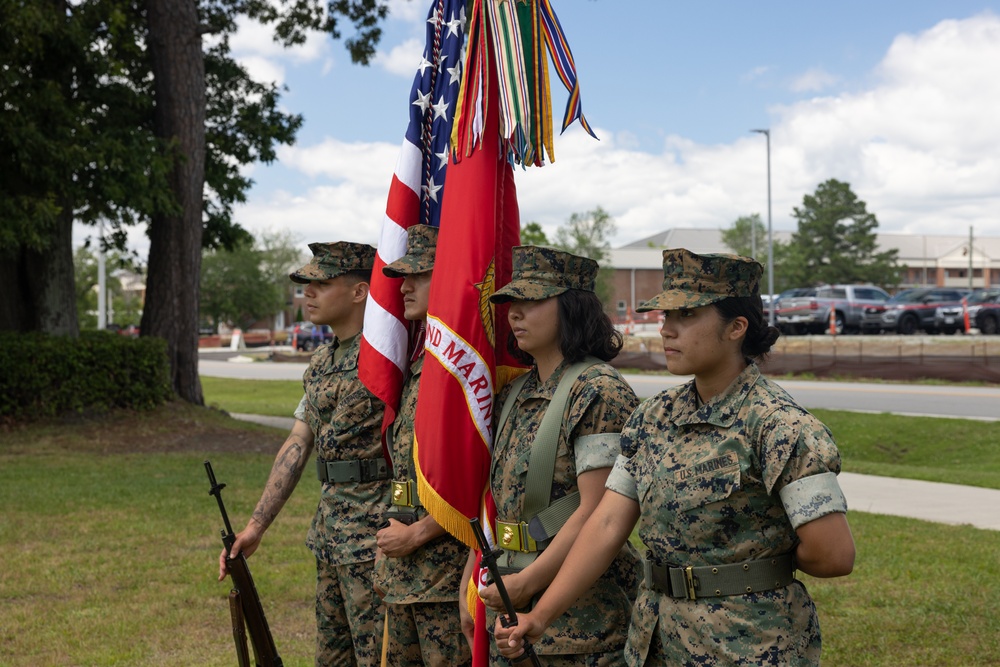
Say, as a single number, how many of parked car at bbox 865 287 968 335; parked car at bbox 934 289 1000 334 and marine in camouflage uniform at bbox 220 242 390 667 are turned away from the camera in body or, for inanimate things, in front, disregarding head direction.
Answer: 0

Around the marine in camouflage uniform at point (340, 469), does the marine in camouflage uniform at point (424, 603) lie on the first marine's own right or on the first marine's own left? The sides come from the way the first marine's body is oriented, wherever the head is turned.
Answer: on the first marine's own left

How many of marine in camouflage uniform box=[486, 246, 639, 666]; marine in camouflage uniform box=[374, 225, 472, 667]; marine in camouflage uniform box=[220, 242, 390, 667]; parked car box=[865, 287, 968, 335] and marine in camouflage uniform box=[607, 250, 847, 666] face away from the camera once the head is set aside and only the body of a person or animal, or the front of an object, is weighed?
0

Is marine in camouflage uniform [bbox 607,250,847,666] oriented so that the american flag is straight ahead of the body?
no

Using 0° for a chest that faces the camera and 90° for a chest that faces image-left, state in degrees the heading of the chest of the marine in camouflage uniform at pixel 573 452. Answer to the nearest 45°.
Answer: approximately 45°

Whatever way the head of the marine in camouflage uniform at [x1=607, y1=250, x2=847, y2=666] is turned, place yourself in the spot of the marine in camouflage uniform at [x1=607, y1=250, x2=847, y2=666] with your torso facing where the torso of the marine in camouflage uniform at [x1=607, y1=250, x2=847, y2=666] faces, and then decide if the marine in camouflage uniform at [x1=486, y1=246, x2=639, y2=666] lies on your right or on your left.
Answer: on your right

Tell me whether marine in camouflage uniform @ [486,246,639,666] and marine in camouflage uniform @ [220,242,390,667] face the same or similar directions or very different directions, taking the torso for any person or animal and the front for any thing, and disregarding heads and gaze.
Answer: same or similar directions

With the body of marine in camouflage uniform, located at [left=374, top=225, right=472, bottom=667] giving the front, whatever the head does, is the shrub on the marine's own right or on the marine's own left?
on the marine's own right

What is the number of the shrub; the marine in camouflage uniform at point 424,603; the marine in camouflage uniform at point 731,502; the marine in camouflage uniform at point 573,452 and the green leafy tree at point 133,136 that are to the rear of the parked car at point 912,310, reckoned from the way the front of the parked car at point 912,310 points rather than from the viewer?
0

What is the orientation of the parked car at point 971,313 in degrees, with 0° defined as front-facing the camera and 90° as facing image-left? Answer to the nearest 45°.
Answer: approximately 45°
